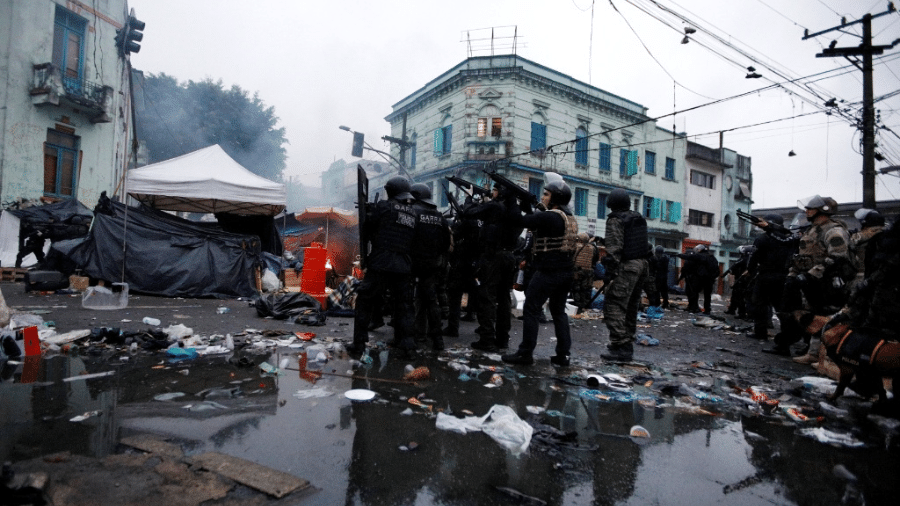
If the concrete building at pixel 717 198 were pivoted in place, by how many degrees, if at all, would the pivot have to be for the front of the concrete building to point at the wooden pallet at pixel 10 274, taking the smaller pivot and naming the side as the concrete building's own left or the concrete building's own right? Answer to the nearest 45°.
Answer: approximately 90° to the concrete building's own right

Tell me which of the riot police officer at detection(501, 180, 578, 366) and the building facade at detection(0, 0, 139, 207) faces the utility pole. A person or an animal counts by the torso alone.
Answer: the building facade

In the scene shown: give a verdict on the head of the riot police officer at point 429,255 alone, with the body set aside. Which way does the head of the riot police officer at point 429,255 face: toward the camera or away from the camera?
away from the camera

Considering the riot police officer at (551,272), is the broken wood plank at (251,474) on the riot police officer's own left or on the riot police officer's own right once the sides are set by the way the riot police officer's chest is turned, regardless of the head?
on the riot police officer's own left

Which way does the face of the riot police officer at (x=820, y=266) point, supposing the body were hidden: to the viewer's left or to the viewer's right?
to the viewer's left

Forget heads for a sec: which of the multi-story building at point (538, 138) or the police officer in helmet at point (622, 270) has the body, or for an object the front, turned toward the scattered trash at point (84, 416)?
the multi-story building

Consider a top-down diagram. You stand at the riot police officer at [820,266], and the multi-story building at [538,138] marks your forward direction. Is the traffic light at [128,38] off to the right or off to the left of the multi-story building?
left
